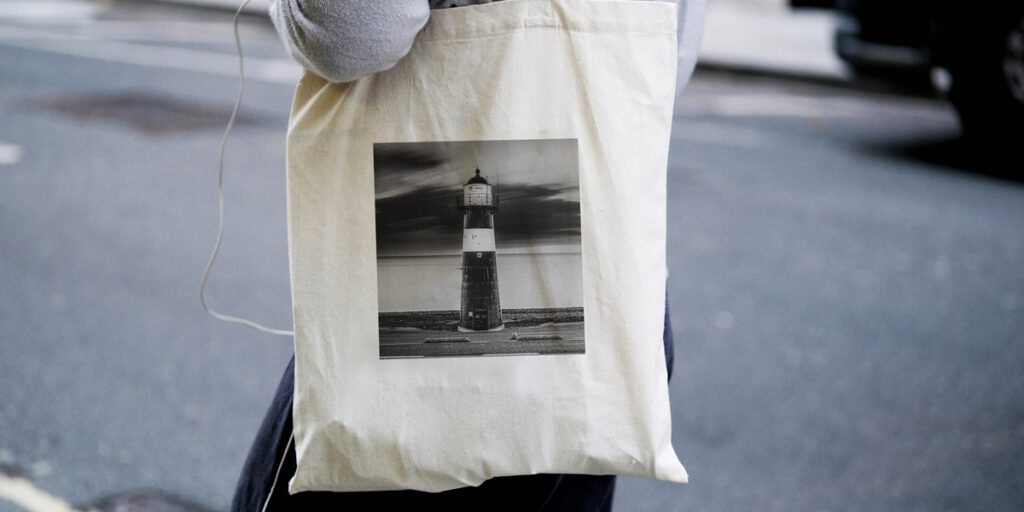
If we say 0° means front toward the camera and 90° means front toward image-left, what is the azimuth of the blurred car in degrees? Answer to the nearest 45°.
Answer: approximately 45°
